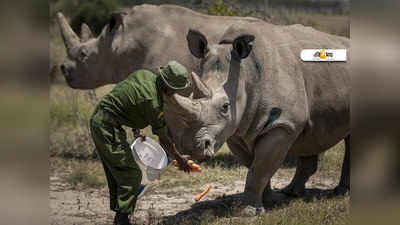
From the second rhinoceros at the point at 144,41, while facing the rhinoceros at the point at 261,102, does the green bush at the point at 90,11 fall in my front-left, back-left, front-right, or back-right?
back-left

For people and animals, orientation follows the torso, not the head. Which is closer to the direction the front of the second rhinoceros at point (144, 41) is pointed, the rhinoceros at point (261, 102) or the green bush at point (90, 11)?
the green bush

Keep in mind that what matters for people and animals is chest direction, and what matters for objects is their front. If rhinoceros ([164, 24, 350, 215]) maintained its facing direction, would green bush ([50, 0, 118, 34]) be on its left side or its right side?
on its right

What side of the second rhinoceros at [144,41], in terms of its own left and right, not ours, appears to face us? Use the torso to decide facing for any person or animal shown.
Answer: left

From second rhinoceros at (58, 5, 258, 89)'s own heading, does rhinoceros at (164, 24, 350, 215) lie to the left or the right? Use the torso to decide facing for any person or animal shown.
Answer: on its left

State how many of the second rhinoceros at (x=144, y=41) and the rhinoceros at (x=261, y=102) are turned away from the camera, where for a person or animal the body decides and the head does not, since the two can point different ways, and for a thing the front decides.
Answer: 0

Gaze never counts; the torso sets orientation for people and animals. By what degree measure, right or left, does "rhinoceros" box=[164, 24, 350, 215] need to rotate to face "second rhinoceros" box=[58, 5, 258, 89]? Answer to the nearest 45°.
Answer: approximately 90° to its right

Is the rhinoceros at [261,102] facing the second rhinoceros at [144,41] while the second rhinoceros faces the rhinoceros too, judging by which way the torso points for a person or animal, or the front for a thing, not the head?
no

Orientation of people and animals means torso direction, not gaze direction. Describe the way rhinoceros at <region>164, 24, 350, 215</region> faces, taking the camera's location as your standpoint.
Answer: facing the viewer and to the left of the viewer
